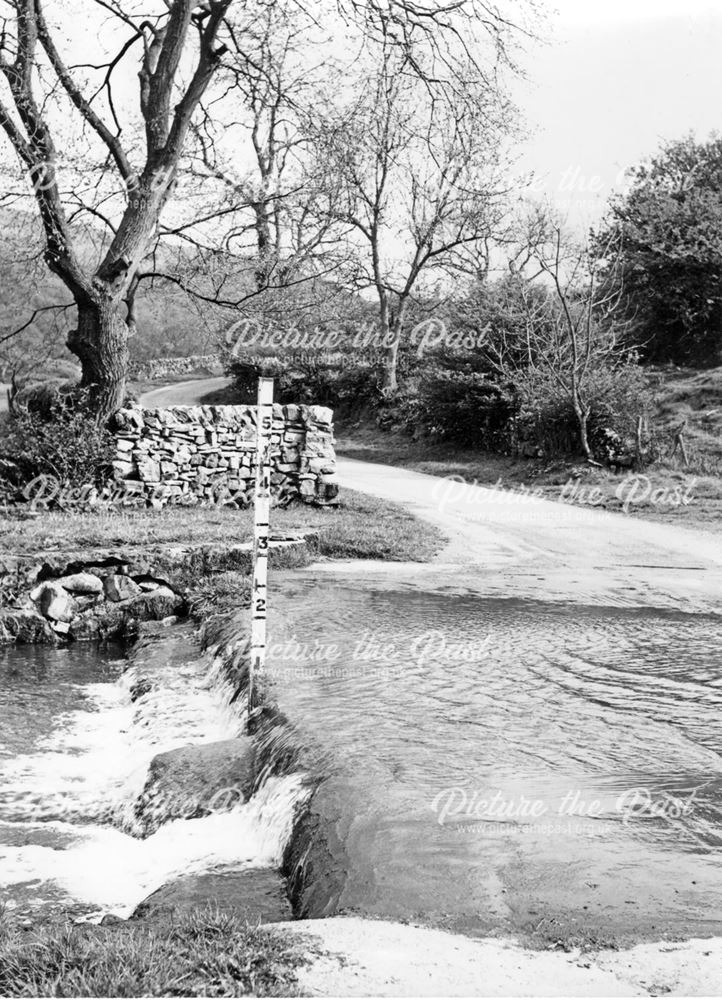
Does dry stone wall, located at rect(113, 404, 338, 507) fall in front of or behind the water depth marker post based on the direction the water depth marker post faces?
behind

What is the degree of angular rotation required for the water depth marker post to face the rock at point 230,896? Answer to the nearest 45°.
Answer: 0° — it already faces it

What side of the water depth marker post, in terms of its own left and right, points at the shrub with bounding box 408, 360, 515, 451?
back

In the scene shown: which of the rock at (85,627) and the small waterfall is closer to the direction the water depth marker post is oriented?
the small waterfall

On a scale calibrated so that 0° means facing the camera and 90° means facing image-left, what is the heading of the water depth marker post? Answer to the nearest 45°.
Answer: approximately 0°

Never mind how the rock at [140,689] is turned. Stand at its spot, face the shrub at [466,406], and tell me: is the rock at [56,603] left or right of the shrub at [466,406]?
left

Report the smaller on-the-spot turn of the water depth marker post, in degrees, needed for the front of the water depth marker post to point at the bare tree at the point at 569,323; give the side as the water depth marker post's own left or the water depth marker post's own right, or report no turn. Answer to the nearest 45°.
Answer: approximately 135° to the water depth marker post's own left

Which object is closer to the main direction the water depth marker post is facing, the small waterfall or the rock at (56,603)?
the small waterfall

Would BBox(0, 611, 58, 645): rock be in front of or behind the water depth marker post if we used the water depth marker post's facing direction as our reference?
behind

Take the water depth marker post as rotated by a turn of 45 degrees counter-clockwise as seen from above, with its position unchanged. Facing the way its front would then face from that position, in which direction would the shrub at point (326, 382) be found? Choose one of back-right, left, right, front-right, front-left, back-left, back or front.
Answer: back-left
